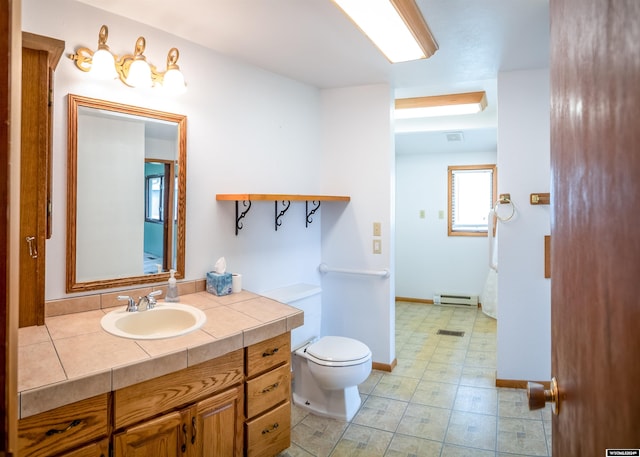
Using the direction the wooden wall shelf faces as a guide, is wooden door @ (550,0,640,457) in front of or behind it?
in front

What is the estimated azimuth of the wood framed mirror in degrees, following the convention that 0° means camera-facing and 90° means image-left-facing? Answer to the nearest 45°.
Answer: approximately 315°

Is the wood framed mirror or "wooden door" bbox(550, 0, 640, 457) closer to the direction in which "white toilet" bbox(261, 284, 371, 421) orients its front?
the wooden door

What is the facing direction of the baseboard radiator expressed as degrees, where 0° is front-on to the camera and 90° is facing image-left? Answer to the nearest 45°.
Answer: approximately 0°

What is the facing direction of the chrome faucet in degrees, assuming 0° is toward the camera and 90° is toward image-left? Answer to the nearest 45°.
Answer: approximately 315°

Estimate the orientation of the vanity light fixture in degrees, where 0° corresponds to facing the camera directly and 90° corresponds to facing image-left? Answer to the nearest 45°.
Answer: approximately 315°

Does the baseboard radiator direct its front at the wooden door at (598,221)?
yes

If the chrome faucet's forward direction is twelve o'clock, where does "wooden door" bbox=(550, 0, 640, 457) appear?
The wooden door is roughly at 1 o'clock from the chrome faucet.
